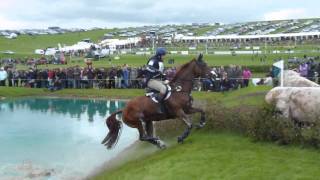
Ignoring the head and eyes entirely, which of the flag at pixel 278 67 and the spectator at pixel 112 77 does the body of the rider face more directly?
the flag

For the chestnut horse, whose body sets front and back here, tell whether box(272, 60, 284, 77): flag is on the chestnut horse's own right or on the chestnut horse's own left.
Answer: on the chestnut horse's own left

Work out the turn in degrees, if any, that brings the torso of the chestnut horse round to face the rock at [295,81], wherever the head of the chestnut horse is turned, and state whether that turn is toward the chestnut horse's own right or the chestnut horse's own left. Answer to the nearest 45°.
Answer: approximately 45° to the chestnut horse's own left

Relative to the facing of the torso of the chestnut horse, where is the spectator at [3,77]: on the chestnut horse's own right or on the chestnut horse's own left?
on the chestnut horse's own left

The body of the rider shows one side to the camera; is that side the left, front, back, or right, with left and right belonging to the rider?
right

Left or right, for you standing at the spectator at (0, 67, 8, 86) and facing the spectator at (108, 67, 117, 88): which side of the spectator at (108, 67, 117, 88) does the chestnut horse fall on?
right

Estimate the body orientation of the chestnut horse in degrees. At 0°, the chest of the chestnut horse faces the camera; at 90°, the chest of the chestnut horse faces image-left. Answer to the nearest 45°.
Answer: approximately 270°

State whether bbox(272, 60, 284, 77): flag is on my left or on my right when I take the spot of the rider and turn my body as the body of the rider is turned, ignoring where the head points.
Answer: on my left

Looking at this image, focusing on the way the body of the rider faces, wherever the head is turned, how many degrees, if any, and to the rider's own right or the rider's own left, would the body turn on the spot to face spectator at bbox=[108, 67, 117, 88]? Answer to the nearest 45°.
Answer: approximately 90° to the rider's own left

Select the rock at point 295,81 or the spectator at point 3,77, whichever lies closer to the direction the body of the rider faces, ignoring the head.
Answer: the rock

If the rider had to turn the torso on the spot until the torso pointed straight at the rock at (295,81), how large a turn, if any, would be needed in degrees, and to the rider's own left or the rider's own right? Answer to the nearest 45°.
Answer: approximately 45° to the rider's own left
